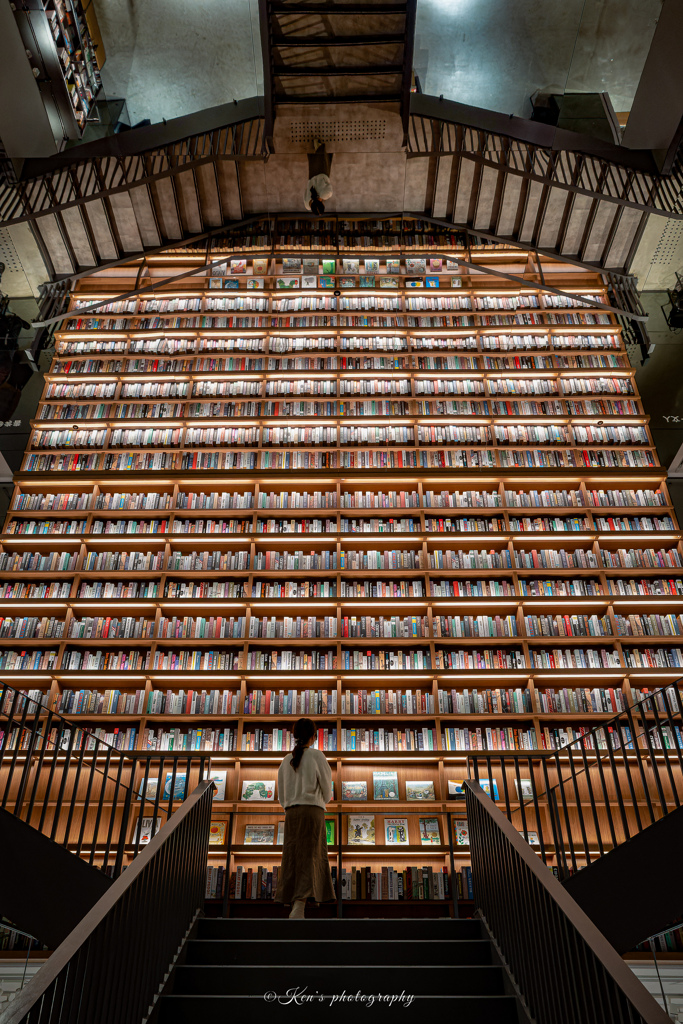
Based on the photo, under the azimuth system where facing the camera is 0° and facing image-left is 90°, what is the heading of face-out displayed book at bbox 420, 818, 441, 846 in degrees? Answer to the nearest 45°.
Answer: approximately 0°

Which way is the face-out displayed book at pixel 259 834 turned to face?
toward the camera

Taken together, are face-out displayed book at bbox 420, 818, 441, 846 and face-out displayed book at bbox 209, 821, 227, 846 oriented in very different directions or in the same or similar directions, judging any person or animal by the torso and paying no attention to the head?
same or similar directions

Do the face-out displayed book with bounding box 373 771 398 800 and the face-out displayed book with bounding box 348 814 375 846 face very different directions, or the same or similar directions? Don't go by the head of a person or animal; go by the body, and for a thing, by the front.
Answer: same or similar directions

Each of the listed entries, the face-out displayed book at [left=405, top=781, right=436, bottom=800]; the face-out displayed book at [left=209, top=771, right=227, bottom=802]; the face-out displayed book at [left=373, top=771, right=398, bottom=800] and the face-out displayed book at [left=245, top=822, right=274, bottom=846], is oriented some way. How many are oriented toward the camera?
4

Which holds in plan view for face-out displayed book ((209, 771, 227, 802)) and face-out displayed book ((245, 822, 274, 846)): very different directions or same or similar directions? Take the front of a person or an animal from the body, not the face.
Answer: same or similar directions

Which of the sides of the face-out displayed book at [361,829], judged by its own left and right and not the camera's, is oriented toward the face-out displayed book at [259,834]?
right

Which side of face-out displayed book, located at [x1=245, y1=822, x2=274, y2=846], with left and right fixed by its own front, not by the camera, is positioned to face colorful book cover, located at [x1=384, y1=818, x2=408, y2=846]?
left

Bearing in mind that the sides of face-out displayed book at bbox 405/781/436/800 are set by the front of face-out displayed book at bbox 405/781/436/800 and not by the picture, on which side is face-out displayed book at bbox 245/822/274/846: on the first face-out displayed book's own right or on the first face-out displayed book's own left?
on the first face-out displayed book's own right

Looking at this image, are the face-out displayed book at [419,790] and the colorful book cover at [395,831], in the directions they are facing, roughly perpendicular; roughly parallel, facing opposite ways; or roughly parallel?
roughly parallel

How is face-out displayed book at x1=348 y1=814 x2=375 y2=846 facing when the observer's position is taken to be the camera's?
facing the viewer

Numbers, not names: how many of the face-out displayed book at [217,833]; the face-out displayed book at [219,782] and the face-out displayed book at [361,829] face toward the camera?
3

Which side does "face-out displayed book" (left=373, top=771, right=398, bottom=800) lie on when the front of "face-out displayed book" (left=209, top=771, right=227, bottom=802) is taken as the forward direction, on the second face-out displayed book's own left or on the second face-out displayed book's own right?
on the second face-out displayed book's own left

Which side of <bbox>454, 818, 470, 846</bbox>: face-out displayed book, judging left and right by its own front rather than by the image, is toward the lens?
front

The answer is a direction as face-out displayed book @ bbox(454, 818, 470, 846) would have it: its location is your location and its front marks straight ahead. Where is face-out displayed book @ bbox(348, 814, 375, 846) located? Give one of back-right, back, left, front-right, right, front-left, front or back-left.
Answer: right
